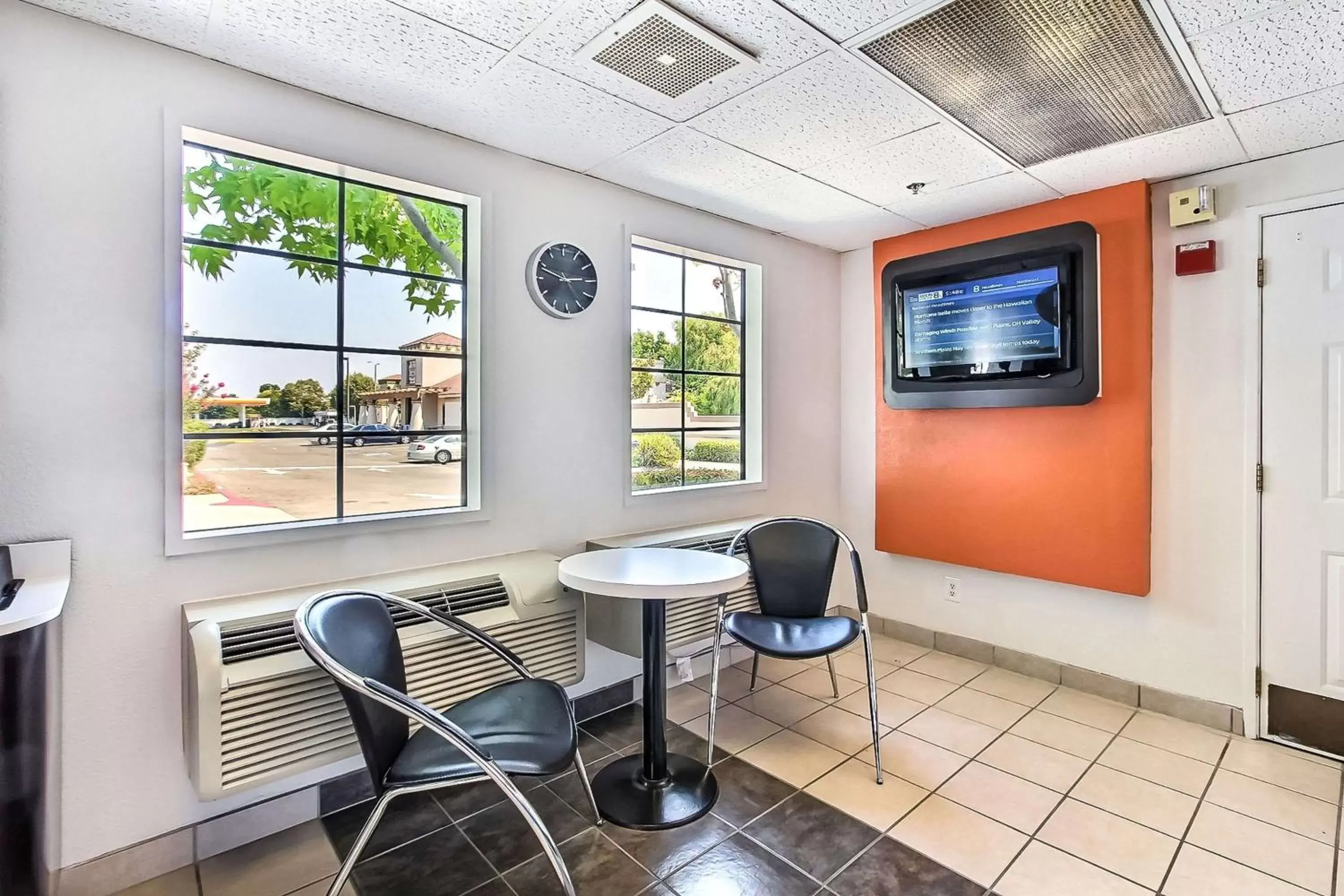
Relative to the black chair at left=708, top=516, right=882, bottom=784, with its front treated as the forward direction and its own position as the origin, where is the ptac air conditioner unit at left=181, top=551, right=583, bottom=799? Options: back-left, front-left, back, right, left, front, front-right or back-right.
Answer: front-right

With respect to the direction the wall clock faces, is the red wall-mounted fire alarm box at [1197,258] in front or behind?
in front

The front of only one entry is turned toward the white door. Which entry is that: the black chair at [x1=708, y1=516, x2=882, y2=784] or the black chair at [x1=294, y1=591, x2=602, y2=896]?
the black chair at [x1=294, y1=591, x2=602, y2=896]

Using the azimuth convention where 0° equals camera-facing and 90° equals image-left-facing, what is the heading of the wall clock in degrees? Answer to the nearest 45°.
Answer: approximately 315°

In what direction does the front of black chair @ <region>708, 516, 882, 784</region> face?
toward the camera

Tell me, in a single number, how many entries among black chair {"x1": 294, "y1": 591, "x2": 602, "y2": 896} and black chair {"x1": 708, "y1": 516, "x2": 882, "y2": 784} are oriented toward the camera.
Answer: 1

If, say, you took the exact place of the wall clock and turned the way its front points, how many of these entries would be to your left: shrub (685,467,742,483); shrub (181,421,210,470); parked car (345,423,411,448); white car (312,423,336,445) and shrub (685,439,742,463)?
2

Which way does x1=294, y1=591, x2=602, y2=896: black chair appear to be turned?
to the viewer's right

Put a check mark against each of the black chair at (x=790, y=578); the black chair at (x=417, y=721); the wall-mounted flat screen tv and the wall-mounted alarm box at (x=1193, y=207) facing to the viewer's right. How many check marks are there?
1

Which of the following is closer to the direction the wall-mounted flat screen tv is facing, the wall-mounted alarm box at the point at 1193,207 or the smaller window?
the smaller window

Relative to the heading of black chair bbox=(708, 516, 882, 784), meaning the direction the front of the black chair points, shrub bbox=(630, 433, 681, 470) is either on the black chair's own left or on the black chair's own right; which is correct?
on the black chair's own right
